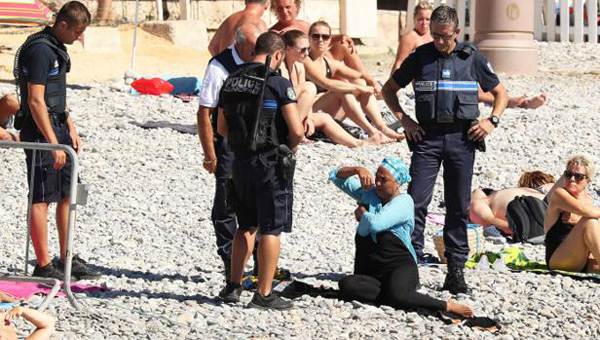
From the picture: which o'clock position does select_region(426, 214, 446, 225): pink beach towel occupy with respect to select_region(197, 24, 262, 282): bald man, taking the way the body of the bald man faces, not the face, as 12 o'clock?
The pink beach towel is roughly at 10 o'clock from the bald man.

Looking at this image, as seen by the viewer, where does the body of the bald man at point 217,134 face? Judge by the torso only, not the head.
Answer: to the viewer's right

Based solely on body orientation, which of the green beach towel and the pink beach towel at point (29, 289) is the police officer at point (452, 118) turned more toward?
the pink beach towel

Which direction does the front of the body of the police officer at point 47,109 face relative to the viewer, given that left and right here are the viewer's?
facing to the right of the viewer

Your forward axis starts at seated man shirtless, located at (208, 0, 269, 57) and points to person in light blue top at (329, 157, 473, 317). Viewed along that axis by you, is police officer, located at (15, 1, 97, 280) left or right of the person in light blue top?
right

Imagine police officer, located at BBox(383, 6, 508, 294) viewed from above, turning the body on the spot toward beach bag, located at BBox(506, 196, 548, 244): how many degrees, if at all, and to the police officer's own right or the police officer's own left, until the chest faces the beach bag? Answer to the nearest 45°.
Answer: approximately 180°

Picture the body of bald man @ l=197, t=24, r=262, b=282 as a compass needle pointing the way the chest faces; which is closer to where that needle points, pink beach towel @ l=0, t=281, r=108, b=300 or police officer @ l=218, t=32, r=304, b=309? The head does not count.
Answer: the police officer

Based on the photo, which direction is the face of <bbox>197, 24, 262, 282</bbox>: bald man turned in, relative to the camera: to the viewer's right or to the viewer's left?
to the viewer's right

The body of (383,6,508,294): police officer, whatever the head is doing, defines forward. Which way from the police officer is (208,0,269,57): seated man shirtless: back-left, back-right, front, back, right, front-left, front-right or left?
back-right

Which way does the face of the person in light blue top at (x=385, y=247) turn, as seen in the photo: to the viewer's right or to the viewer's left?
to the viewer's left

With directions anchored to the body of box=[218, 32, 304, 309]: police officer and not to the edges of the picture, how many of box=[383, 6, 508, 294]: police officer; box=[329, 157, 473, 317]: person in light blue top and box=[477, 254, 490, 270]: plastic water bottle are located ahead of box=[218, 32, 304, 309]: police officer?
3
